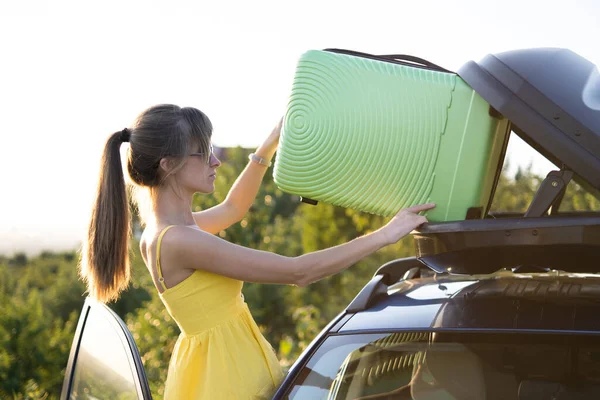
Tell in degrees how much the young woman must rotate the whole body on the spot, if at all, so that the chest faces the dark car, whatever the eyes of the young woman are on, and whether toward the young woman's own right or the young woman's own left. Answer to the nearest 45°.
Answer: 0° — they already face it

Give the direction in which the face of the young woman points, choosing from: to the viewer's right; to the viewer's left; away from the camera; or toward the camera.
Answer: to the viewer's right

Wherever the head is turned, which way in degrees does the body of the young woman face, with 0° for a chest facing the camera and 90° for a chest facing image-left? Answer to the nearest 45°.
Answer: approximately 270°
